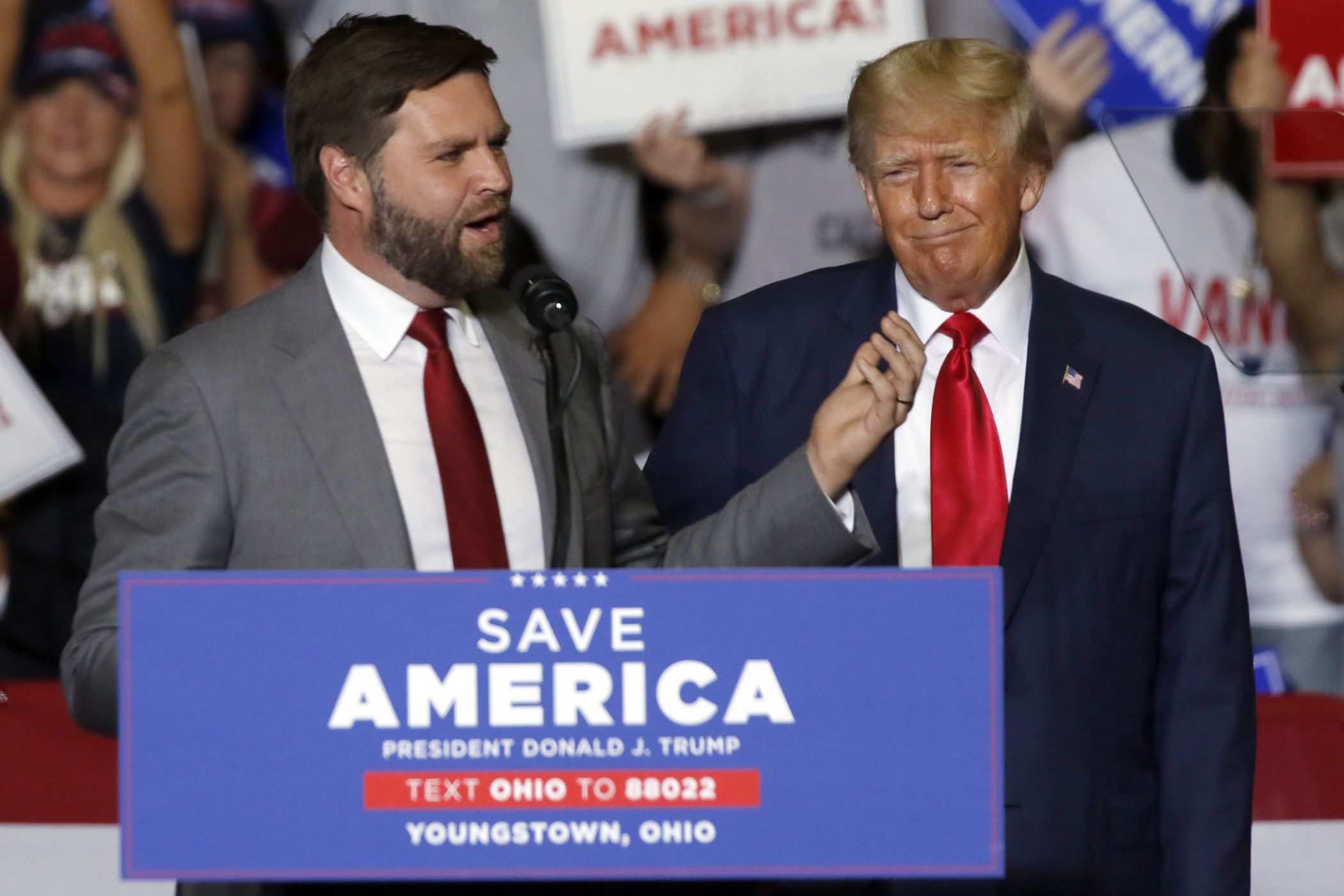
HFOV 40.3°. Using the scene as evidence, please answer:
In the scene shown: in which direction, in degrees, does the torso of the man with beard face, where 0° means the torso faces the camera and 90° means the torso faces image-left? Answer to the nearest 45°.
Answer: approximately 315°

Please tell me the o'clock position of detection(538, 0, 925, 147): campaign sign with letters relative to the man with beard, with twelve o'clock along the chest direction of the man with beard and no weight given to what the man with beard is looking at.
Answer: The campaign sign with letters is roughly at 8 o'clock from the man with beard.

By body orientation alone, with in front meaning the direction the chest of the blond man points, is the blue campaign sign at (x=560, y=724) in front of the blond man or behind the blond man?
in front

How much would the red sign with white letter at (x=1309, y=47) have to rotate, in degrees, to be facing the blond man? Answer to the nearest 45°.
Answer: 0° — it already faces them

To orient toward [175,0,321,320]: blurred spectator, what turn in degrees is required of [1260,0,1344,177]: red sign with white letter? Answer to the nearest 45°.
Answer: approximately 90° to its right

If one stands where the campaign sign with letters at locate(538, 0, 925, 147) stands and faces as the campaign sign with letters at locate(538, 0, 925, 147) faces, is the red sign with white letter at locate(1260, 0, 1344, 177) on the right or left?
on its left

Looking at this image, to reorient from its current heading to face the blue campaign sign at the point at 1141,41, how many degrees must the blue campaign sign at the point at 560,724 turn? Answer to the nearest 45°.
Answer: approximately 135° to its left

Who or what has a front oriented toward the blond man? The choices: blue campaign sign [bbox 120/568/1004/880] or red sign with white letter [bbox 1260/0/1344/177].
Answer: the red sign with white letter
